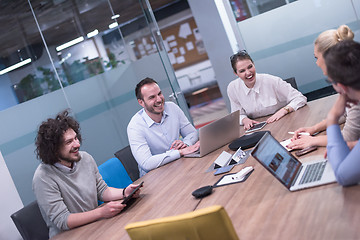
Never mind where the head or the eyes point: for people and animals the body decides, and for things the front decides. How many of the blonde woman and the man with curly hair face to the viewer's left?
1

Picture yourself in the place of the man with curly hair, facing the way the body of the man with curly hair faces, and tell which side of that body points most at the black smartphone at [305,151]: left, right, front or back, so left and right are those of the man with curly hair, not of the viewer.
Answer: front

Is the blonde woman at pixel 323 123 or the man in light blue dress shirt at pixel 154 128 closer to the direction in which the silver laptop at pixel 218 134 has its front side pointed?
the man in light blue dress shirt

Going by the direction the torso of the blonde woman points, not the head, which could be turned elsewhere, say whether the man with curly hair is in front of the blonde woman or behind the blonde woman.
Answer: in front

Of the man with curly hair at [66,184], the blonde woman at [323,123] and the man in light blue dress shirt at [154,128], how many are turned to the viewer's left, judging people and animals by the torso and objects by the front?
1

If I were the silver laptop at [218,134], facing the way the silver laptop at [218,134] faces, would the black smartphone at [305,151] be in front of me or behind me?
behind

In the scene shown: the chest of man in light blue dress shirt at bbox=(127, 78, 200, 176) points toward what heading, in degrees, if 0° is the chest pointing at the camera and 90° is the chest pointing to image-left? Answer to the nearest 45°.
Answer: approximately 315°

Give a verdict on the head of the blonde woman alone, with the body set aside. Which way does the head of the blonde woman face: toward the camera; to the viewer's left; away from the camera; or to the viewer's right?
to the viewer's left

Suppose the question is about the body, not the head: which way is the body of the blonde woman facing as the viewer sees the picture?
to the viewer's left

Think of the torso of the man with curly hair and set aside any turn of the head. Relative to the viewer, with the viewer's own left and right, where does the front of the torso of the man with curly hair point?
facing the viewer and to the right of the viewer
